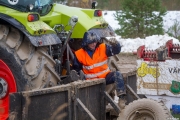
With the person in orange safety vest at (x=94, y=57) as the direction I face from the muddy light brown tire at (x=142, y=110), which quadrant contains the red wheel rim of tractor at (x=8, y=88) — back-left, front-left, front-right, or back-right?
front-left

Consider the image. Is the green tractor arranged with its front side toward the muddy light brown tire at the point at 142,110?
no

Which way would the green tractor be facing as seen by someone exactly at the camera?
facing away from the viewer and to the left of the viewer
